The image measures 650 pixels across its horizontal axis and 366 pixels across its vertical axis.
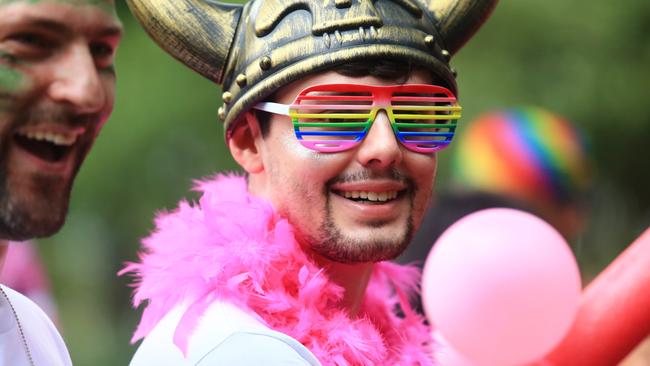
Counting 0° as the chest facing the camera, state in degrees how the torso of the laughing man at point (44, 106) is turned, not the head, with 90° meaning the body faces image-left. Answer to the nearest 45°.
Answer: approximately 315°

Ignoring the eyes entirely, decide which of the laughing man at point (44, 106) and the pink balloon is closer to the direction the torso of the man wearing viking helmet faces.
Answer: the pink balloon

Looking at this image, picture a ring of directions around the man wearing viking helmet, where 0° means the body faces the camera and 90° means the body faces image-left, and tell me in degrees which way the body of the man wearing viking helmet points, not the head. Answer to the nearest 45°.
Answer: approximately 315°

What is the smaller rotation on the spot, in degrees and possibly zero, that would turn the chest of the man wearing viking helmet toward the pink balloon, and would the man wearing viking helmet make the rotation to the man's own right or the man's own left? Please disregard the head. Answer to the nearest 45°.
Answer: approximately 45° to the man's own left

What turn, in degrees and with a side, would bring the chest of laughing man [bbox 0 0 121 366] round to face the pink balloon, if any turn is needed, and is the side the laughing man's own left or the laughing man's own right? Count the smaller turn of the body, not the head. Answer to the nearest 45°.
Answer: approximately 45° to the laughing man's own left
